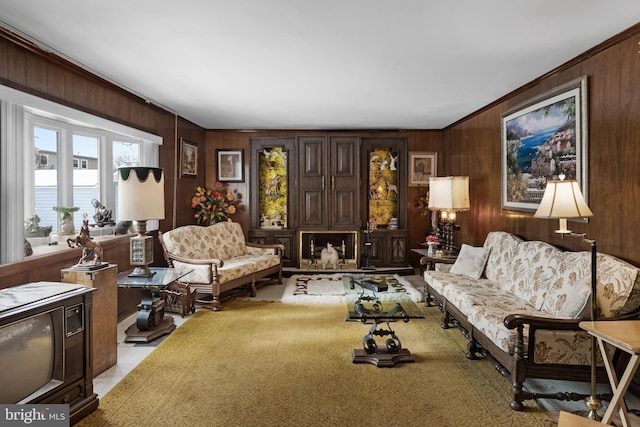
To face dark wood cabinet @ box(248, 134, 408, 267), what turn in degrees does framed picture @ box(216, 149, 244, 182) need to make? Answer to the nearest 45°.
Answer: approximately 90° to its left

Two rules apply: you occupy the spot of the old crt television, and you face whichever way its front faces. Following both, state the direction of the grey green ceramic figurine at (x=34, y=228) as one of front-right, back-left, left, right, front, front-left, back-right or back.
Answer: back-left

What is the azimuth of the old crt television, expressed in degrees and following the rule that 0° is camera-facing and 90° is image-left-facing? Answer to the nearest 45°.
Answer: approximately 315°

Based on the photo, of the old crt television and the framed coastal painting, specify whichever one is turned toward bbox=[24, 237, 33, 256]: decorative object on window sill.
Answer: the framed coastal painting

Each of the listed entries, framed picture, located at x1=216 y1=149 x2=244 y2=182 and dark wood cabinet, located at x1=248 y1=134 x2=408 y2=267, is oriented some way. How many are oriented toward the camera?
2

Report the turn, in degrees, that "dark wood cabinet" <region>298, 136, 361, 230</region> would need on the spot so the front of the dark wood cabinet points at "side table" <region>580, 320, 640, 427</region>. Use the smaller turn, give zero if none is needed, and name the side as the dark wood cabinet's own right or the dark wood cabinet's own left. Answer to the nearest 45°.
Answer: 0° — it already faces it

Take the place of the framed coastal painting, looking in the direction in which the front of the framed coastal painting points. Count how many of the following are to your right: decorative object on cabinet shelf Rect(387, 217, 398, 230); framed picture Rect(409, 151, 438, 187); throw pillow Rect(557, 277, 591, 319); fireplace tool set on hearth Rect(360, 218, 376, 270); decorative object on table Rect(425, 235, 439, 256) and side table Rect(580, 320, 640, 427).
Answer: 4

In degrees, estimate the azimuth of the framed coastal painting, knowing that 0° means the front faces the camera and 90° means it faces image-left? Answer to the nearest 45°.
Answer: approximately 45°

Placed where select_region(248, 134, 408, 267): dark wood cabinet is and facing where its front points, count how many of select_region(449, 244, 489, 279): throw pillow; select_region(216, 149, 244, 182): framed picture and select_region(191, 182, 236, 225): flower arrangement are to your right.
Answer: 2

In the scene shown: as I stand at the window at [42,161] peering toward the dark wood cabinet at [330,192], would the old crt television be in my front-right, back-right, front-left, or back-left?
back-right

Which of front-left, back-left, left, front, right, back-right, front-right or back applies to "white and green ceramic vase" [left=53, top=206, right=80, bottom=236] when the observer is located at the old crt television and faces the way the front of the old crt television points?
back-left

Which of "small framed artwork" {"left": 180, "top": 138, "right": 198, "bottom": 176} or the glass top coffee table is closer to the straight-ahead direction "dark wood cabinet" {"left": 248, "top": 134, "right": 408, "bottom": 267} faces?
the glass top coffee table

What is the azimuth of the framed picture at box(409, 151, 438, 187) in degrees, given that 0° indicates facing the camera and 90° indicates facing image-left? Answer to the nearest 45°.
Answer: approximately 0°

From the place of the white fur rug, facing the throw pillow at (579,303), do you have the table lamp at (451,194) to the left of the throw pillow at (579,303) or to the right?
left
